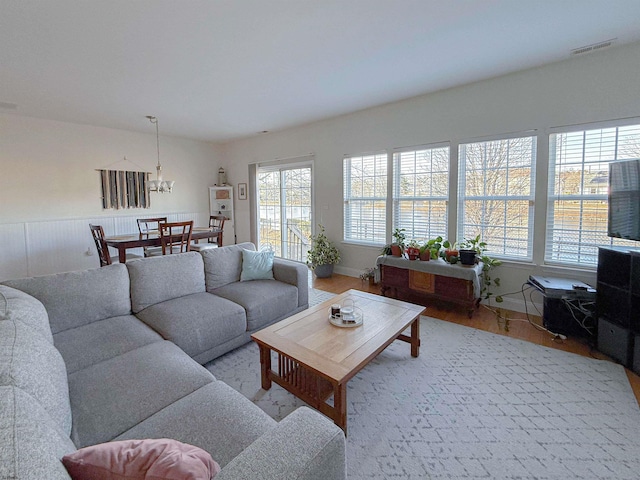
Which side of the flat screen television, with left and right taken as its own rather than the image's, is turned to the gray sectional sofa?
front

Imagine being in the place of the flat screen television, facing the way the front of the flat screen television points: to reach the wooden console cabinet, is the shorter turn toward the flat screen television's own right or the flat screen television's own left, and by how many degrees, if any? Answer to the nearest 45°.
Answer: approximately 45° to the flat screen television's own right

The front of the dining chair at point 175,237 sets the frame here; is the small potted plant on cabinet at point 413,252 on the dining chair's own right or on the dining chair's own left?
on the dining chair's own right

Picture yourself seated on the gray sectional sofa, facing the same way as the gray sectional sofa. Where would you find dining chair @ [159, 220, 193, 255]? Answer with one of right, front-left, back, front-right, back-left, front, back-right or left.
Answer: back-left

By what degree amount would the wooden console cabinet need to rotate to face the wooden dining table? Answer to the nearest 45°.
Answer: approximately 45° to its right

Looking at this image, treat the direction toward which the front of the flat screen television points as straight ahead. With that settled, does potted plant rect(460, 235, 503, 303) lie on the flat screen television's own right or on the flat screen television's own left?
on the flat screen television's own right

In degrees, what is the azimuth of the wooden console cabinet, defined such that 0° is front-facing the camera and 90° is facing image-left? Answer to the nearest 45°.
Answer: approximately 45°

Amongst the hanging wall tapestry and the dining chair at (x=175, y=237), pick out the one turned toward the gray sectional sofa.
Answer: the hanging wall tapestry

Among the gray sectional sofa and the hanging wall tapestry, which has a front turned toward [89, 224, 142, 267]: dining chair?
the hanging wall tapestry

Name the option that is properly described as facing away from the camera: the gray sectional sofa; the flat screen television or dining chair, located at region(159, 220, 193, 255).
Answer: the dining chair

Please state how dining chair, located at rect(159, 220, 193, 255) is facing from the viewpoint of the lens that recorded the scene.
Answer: facing away from the viewer

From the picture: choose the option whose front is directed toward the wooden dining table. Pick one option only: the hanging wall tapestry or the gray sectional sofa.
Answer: the hanging wall tapestry
